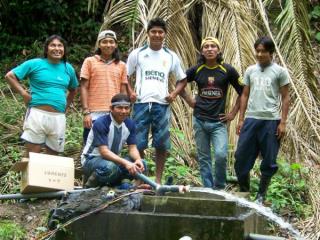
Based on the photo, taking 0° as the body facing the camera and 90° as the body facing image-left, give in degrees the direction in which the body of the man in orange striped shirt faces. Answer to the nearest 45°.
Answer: approximately 0°

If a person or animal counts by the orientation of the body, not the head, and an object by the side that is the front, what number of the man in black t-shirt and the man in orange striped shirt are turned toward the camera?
2

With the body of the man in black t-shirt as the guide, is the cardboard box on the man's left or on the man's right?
on the man's right

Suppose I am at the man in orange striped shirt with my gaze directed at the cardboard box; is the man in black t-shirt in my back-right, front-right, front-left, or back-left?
back-left

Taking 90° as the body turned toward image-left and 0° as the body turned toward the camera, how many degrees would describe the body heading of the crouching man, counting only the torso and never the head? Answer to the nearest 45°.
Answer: approximately 315°

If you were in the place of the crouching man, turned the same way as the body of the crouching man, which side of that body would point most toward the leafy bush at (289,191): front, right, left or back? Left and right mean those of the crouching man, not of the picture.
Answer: left
